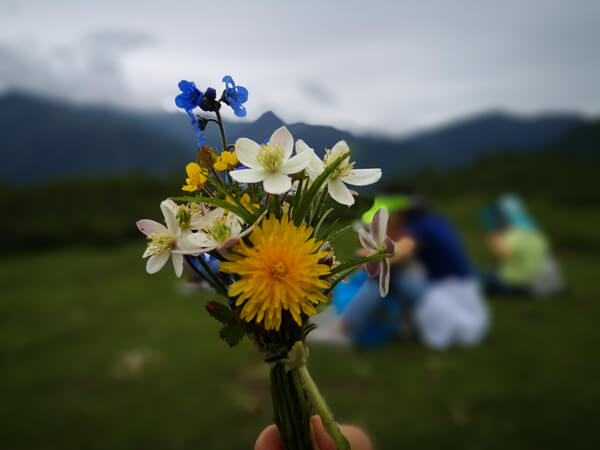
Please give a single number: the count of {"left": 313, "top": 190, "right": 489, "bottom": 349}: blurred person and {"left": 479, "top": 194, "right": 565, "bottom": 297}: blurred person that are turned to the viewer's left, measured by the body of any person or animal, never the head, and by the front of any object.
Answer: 2

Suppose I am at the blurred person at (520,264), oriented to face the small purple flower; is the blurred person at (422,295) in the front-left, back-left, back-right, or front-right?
front-right

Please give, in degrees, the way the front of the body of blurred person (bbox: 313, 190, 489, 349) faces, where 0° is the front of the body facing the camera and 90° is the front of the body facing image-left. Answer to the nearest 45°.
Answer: approximately 90°

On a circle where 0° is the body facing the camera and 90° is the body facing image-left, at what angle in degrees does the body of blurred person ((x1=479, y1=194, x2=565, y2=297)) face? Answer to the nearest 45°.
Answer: approximately 90°

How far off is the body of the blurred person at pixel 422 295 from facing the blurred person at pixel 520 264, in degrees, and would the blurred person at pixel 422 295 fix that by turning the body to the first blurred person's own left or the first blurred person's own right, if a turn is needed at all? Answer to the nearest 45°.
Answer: approximately 135° to the first blurred person's own right

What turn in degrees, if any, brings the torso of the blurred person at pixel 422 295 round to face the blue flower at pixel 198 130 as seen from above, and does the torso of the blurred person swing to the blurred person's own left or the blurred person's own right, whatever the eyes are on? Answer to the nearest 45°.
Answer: approximately 90° to the blurred person's own left

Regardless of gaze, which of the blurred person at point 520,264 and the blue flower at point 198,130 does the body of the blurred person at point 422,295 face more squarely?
the blue flower

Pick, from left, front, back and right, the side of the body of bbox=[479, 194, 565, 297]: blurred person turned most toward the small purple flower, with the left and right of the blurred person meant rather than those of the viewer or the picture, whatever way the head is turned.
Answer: left

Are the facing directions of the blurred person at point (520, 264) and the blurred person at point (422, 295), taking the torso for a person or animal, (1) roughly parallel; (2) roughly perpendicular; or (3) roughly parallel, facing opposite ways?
roughly parallel

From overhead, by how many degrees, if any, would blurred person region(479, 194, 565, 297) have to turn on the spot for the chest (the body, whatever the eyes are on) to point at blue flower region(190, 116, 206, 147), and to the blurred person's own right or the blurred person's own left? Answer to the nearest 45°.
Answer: approximately 90° to the blurred person's own left

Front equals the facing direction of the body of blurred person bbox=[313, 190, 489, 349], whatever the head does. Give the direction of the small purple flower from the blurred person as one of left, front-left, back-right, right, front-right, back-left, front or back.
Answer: left

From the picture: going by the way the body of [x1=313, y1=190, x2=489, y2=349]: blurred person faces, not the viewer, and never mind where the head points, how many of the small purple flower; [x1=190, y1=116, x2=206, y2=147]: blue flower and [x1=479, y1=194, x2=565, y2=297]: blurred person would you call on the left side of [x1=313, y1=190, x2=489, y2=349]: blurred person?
2

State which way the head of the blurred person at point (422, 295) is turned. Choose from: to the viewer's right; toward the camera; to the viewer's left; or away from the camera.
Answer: to the viewer's left
